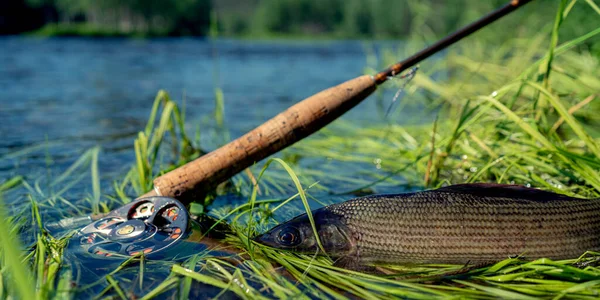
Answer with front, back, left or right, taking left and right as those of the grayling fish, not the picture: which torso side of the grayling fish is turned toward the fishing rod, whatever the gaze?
front

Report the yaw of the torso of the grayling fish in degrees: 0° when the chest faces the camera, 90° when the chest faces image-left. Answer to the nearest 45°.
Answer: approximately 90°
